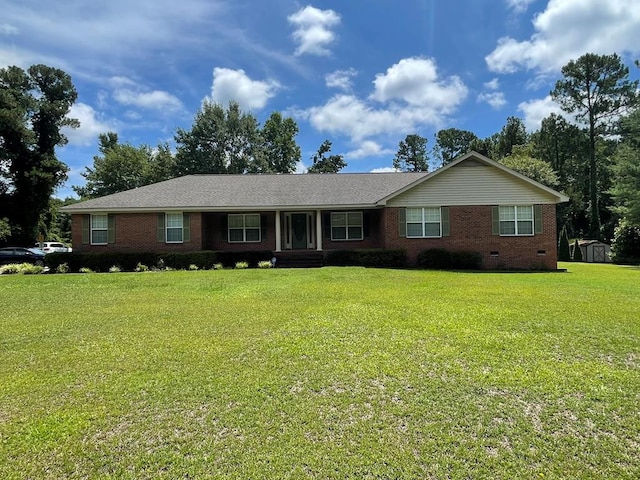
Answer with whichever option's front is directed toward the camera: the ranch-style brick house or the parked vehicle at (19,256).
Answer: the ranch-style brick house

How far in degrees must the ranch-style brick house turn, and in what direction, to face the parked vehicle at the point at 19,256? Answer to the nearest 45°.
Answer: approximately 90° to its right

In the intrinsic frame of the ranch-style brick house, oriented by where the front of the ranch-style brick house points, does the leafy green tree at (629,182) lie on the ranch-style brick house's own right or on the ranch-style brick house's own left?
on the ranch-style brick house's own left

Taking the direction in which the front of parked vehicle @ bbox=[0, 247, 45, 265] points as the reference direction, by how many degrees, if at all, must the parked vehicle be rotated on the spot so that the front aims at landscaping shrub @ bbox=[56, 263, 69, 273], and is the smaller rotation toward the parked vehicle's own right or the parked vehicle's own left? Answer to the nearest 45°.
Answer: approximately 90° to the parked vehicle's own right

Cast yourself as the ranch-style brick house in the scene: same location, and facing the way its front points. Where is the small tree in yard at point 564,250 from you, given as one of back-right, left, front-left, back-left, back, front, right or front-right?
back-left

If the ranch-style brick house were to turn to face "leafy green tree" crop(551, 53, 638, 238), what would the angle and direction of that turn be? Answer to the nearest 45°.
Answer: approximately 135° to its left

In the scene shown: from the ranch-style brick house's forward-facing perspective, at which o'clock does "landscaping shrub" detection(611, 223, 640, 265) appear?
The landscaping shrub is roughly at 8 o'clock from the ranch-style brick house.

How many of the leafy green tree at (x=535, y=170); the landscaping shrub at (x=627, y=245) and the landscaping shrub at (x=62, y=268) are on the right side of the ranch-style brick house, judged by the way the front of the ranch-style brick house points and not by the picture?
1

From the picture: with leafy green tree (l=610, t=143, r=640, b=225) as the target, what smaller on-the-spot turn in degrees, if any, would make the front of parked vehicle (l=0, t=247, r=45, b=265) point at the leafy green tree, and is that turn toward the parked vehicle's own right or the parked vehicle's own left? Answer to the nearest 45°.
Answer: approximately 45° to the parked vehicle's own right

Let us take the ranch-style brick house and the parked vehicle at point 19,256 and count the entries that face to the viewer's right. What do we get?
1

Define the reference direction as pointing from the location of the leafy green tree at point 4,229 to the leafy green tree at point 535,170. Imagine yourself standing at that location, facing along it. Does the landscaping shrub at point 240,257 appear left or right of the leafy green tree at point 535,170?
right

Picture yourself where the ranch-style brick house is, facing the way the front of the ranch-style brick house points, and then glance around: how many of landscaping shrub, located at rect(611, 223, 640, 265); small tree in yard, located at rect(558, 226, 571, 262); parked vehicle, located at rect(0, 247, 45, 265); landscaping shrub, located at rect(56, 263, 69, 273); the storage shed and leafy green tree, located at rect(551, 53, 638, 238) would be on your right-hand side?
2

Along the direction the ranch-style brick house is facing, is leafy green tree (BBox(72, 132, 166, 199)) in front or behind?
behind

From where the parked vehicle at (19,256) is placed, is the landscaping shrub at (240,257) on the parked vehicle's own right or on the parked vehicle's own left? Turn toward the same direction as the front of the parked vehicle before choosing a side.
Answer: on the parked vehicle's own right

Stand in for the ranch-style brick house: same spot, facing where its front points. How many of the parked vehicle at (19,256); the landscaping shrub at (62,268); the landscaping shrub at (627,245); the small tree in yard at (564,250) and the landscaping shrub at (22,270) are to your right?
3

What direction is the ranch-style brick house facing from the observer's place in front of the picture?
facing the viewer
